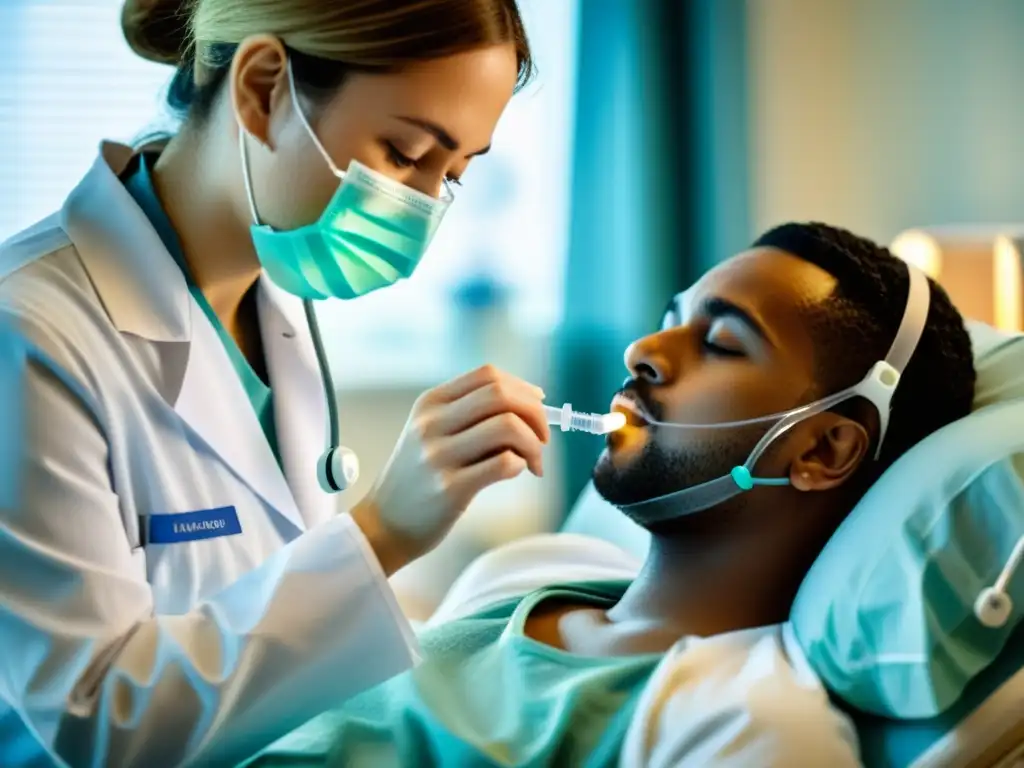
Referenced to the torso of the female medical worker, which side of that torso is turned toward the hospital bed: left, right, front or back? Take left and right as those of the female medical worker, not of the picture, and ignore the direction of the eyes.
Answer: front

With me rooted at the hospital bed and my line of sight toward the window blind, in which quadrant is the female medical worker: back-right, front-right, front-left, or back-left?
front-left

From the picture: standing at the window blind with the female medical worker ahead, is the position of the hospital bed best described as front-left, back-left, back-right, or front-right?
front-left

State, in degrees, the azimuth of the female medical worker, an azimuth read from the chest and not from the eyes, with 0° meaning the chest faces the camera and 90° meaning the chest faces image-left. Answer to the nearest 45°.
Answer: approximately 315°

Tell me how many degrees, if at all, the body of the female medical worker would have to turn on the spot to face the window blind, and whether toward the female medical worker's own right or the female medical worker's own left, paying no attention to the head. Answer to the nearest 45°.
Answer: approximately 135° to the female medical worker's own left
